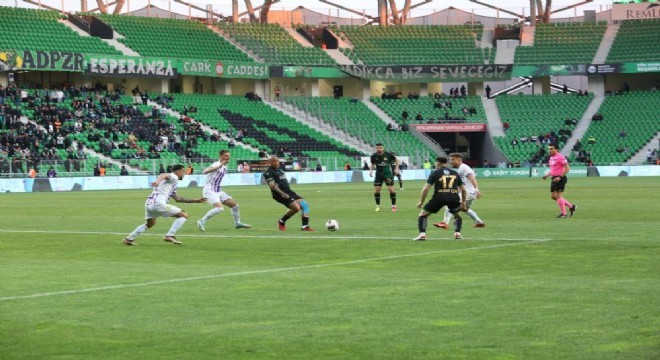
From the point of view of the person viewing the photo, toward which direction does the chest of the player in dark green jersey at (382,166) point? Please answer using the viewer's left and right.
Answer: facing the viewer

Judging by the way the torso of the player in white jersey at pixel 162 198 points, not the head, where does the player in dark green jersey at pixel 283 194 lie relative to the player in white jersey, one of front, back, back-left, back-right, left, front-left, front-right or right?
front-left

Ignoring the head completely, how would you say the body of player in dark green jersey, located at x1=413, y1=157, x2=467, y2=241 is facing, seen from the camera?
away from the camera

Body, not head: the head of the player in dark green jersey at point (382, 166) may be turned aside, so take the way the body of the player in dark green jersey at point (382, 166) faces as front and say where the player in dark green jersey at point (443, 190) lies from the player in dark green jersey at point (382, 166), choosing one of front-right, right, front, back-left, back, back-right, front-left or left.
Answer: front

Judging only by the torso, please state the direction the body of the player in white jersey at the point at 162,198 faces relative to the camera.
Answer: to the viewer's right

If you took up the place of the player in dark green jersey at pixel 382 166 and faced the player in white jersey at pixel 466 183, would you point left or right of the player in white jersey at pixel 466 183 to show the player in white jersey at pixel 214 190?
right

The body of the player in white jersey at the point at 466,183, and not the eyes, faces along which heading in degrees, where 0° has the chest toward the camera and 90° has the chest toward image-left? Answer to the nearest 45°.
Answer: approximately 45°

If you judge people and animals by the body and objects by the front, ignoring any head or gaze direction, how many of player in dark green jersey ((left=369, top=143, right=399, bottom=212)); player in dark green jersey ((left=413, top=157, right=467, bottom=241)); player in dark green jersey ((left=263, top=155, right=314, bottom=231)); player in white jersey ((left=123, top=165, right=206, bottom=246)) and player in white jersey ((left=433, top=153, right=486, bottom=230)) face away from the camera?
1

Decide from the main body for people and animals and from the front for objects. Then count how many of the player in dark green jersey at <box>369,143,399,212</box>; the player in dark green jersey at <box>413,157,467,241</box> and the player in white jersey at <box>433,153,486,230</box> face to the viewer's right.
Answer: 0

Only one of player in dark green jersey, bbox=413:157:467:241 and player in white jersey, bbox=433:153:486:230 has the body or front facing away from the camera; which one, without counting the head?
the player in dark green jersey

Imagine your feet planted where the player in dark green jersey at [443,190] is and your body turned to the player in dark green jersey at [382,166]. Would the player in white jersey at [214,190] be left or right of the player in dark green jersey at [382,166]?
left

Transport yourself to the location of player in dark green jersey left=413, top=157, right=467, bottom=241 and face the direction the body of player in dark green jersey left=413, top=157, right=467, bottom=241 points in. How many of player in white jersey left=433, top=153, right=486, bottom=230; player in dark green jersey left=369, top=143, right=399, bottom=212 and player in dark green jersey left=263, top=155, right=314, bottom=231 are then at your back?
0

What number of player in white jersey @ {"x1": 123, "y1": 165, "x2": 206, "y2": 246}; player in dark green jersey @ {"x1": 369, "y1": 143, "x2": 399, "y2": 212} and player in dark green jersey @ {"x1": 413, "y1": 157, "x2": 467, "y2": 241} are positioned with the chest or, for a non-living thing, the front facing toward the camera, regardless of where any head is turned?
1
